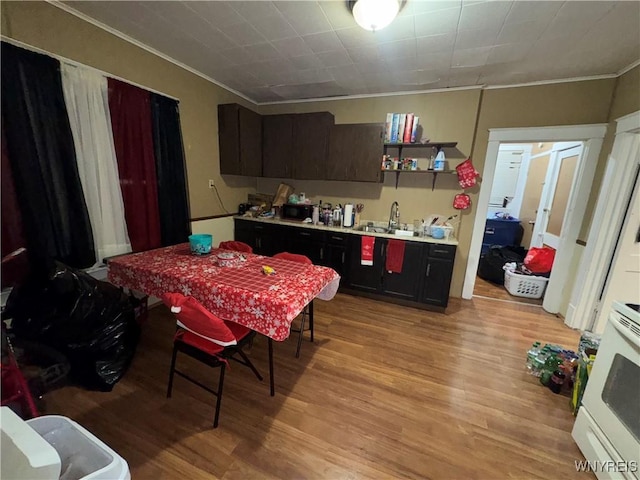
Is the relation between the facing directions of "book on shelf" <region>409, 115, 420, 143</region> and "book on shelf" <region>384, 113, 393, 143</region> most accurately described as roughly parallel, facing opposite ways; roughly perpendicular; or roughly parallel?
roughly parallel

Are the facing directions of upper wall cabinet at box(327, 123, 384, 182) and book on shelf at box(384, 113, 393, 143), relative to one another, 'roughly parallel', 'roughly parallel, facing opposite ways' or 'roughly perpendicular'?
roughly parallel

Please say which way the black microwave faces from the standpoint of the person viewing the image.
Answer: facing the viewer

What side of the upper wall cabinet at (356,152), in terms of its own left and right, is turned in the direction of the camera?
front

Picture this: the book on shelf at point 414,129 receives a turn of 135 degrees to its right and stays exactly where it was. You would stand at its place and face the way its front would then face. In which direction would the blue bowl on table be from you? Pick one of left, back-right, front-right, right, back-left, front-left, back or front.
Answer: left

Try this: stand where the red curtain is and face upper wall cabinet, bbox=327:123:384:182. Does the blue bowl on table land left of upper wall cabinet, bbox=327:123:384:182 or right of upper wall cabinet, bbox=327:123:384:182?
right

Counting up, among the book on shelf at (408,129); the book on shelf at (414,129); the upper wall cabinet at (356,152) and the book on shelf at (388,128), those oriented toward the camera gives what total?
4

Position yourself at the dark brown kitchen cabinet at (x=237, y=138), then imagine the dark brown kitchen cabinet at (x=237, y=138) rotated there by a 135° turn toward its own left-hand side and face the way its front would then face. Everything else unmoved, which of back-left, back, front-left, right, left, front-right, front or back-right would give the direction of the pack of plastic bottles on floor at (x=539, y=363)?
back-right

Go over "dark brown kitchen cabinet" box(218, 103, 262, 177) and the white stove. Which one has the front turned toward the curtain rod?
the white stove

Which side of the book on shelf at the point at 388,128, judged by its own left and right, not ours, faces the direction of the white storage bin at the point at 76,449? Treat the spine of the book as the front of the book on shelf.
front

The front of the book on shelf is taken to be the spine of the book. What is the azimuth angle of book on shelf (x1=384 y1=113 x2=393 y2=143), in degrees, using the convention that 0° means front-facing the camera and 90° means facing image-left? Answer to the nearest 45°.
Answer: approximately 0°

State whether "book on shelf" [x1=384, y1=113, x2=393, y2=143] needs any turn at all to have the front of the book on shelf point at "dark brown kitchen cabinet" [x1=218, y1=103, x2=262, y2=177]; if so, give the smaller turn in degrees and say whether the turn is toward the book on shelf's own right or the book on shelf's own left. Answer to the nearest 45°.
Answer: approximately 90° to the book on shelf's own right

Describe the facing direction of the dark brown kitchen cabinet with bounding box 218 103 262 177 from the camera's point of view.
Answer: facing the viewer and to the right of the viewer
